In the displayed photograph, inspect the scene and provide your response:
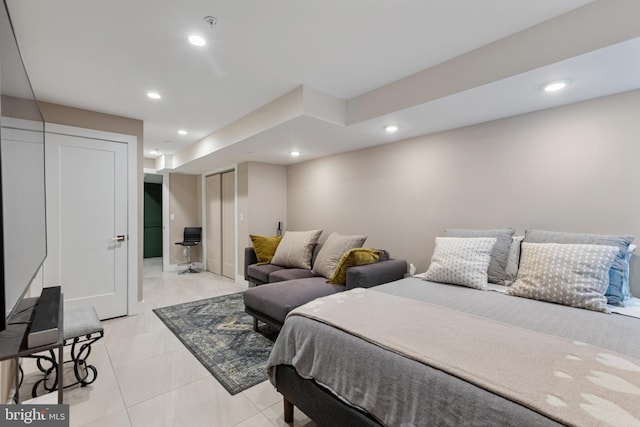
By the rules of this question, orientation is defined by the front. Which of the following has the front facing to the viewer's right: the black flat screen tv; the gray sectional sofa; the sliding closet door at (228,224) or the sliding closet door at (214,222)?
the black flat screen tv

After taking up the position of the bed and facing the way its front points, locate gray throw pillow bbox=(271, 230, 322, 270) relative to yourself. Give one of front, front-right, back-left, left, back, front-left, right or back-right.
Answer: right

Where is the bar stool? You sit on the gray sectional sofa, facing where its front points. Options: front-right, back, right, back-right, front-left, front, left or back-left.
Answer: right

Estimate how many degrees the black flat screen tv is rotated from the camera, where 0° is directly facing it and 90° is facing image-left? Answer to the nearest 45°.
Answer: approximately 270°

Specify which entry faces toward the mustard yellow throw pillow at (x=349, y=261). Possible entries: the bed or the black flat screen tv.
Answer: the black flat screen tv

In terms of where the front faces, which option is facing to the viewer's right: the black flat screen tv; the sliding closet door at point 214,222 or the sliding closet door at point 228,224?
the black flat screen tv

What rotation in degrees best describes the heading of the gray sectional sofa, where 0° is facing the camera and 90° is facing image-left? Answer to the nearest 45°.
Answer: approximately 45°

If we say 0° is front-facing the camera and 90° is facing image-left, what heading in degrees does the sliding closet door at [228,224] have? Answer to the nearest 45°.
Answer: approximately 45°

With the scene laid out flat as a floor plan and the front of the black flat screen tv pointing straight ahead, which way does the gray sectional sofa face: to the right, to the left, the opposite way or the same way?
the opposite way

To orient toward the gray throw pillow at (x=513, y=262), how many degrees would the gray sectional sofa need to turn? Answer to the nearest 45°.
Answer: approximately 135° to its left

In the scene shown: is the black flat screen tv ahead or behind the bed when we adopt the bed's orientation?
ahead

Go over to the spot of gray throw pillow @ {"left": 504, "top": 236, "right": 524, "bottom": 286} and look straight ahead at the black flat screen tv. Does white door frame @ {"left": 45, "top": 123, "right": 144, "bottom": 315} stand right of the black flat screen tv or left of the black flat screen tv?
right

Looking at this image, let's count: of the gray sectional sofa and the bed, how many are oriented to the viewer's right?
0
